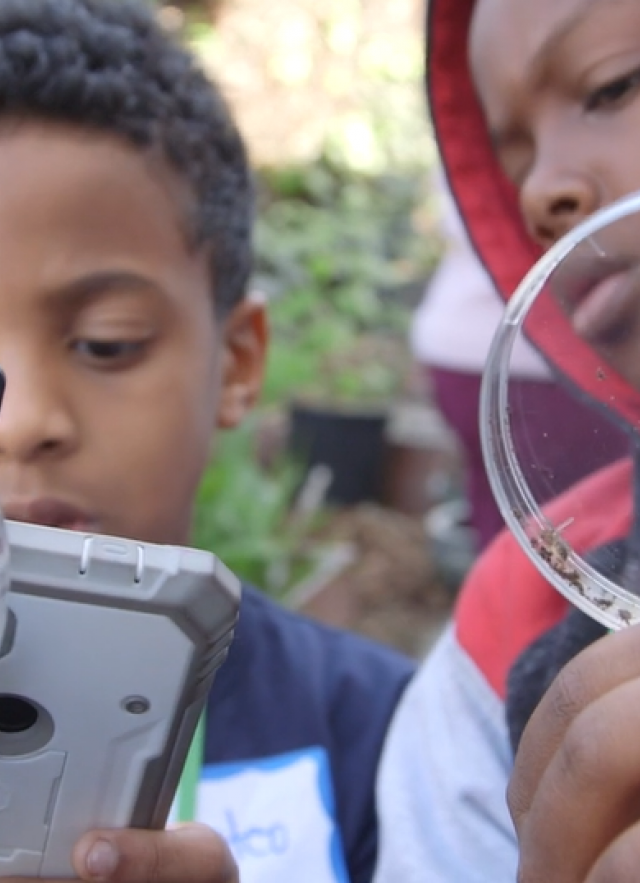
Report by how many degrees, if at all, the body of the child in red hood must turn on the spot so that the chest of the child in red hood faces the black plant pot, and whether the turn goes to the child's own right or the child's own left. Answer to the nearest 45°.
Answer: approximately 135° to the child's own right

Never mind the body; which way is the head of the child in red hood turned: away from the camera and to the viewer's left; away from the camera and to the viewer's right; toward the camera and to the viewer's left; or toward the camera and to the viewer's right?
toward the camera and to the viewer's left

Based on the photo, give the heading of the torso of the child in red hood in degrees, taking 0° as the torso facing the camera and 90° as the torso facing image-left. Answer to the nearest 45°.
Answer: approximately 45°
